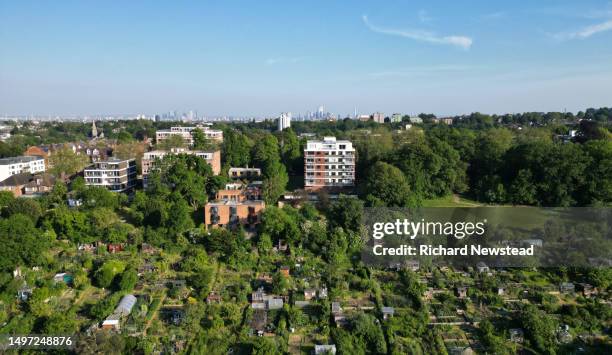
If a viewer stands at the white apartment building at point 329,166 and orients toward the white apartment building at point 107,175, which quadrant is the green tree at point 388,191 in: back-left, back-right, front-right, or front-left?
back-left

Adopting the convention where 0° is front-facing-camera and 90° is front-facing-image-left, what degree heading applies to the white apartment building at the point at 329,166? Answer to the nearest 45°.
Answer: approximately 0°

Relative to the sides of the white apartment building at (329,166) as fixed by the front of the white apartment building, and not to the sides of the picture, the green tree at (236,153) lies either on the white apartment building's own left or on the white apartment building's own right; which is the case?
on the white apartment building's own right

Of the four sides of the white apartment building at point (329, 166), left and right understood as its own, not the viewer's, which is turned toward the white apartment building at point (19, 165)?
right

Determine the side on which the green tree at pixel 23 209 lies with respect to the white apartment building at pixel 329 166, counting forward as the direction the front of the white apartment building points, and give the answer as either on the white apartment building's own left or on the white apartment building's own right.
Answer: on the white apartment building's own right

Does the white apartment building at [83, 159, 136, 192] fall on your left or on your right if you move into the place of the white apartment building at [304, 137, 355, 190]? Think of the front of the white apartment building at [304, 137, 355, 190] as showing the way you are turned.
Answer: on your right

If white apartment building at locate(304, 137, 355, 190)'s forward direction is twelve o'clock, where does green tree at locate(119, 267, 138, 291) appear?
The green tree is roughly at 1 o'clock from the white apartment building.

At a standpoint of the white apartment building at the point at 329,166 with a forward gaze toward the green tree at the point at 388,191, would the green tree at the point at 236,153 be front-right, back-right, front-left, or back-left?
back-right
